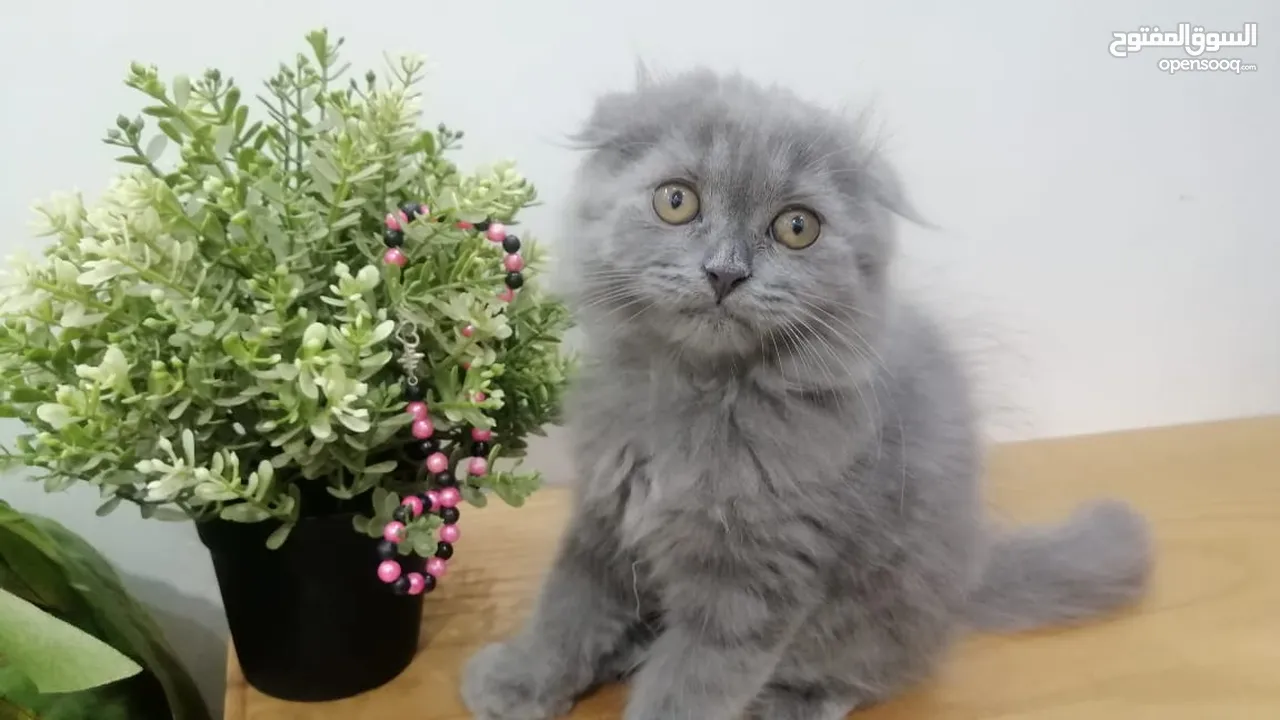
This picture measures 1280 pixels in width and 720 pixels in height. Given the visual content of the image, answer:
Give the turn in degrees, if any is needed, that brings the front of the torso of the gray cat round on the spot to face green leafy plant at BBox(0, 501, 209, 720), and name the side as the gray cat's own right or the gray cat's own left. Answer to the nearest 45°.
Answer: approximately 45° to the gray cat's own right

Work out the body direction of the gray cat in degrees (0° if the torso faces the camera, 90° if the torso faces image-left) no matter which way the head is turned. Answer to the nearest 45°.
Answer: approximately 45°
